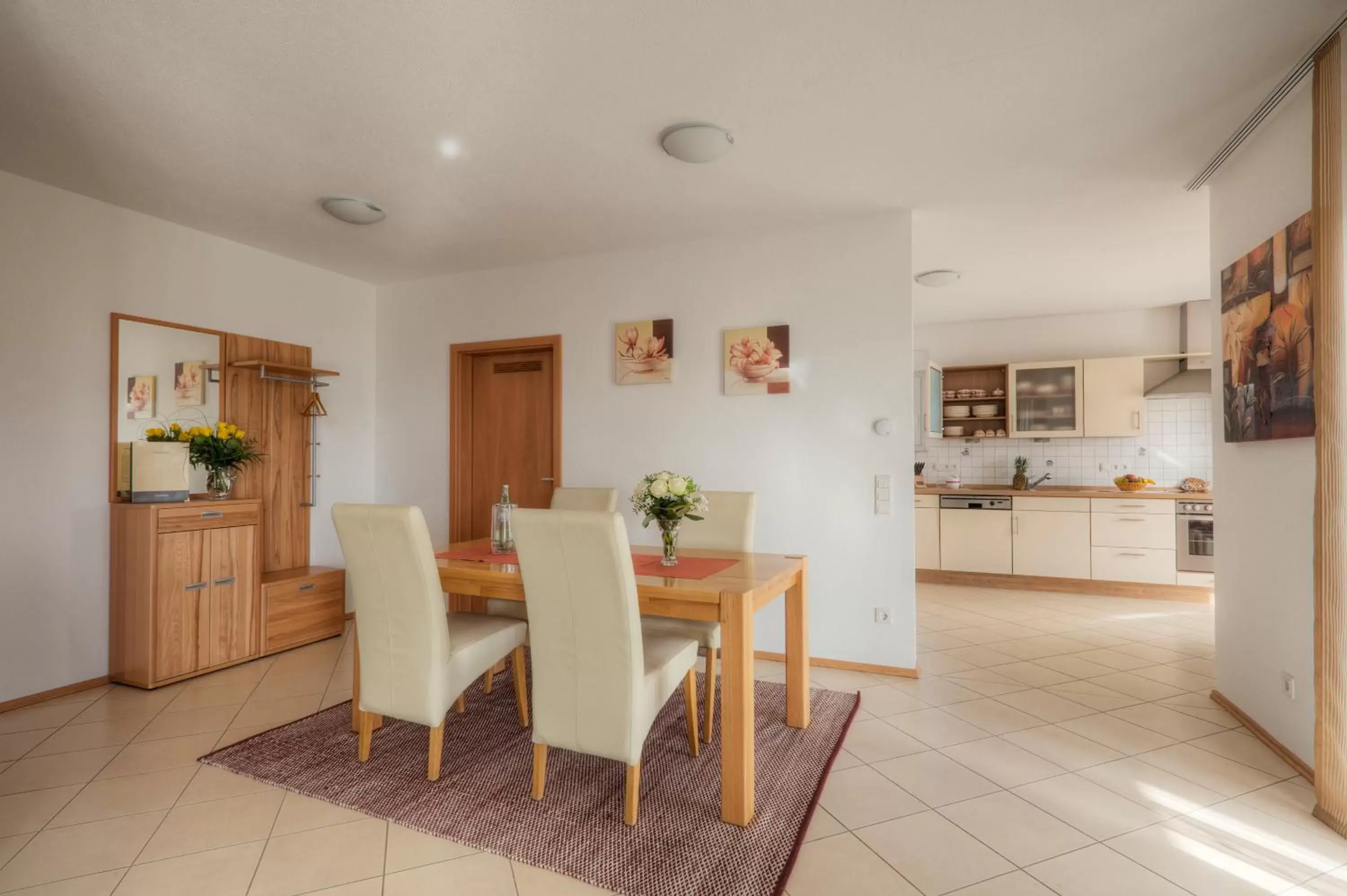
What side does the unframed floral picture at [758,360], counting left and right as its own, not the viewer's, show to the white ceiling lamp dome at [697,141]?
front

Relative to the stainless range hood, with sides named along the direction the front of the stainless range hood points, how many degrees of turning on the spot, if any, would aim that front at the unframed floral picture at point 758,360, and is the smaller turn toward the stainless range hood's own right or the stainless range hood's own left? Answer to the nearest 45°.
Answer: approximately 45° to the stainless range hood's own right

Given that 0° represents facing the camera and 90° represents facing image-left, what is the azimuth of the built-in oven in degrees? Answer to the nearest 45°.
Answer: approximately 0°

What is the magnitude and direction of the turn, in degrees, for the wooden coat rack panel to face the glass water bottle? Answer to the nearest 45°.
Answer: approximately 45° to its right

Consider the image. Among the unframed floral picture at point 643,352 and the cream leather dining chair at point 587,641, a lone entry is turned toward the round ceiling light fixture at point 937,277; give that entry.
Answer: the cream leather dining chair

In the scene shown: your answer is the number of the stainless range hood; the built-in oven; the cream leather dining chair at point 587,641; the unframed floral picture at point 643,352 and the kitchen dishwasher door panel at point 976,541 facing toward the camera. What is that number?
4

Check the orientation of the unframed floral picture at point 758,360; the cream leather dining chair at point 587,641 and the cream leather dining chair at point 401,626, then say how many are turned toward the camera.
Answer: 1

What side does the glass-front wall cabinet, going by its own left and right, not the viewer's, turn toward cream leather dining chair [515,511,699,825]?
front

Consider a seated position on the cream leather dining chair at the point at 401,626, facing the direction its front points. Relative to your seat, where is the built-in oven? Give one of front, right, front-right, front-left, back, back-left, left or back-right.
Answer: front-right

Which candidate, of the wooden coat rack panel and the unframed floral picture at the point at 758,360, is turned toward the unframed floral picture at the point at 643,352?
the wooden coat rack panel
